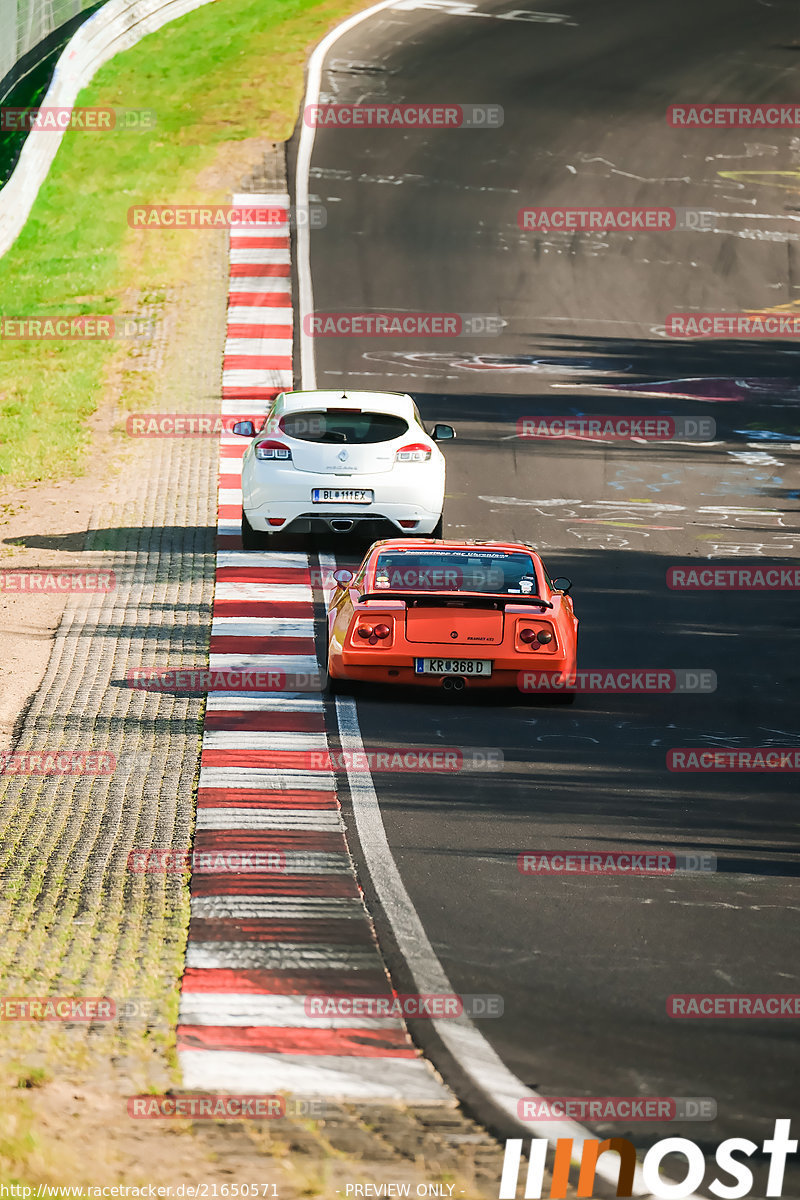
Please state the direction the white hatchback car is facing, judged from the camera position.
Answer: facing away from the viewer

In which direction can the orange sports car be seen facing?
away from the camera

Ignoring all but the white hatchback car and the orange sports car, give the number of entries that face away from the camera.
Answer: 2

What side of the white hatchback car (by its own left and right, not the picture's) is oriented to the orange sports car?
back

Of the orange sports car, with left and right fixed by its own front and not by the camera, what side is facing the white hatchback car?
front
